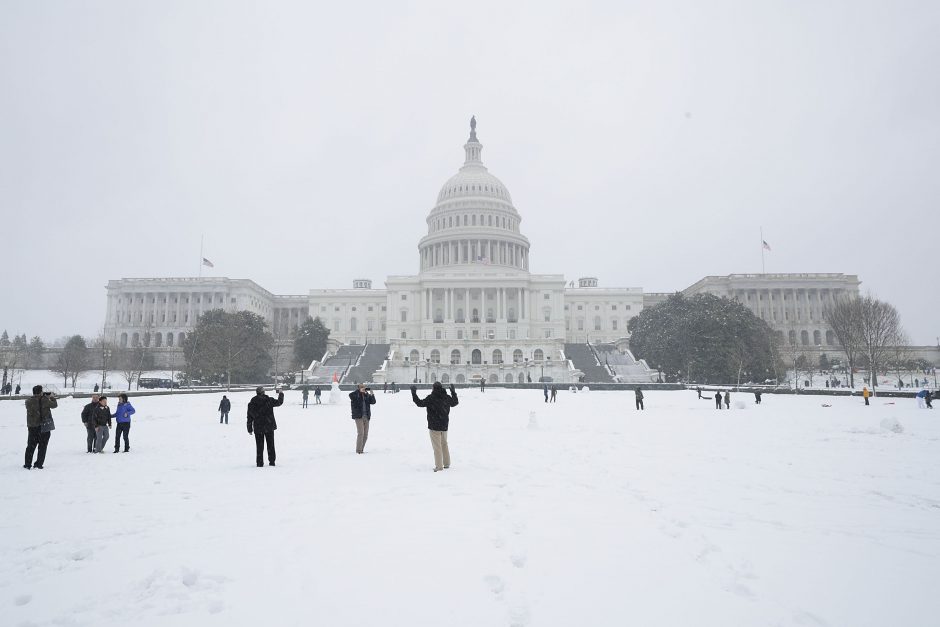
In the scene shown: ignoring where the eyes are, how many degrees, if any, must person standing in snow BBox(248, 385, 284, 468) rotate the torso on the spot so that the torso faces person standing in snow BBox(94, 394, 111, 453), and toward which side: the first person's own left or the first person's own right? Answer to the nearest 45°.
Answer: approximately 45° to the first person's own left

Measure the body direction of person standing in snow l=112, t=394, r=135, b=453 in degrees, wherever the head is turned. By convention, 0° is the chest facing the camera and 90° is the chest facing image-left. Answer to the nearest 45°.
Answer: approximately 45°

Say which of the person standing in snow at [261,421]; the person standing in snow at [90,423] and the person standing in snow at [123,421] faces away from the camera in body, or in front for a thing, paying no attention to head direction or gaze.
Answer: the person standing in snow at [261,421]

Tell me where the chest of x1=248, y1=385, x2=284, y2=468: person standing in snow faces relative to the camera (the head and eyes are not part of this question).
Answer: away from the camera

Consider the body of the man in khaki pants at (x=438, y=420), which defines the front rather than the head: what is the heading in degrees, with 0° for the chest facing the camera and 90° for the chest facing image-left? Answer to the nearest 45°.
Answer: approximately 180°

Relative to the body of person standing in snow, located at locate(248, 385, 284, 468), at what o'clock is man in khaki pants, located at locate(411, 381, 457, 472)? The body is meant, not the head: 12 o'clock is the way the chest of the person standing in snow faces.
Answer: The man in khaki pants is roughly at 4 o'clock from the person standing in snow.

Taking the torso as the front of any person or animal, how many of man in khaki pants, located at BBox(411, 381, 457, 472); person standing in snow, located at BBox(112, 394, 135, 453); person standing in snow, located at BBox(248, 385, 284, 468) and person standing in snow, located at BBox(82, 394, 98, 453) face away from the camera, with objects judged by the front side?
2
